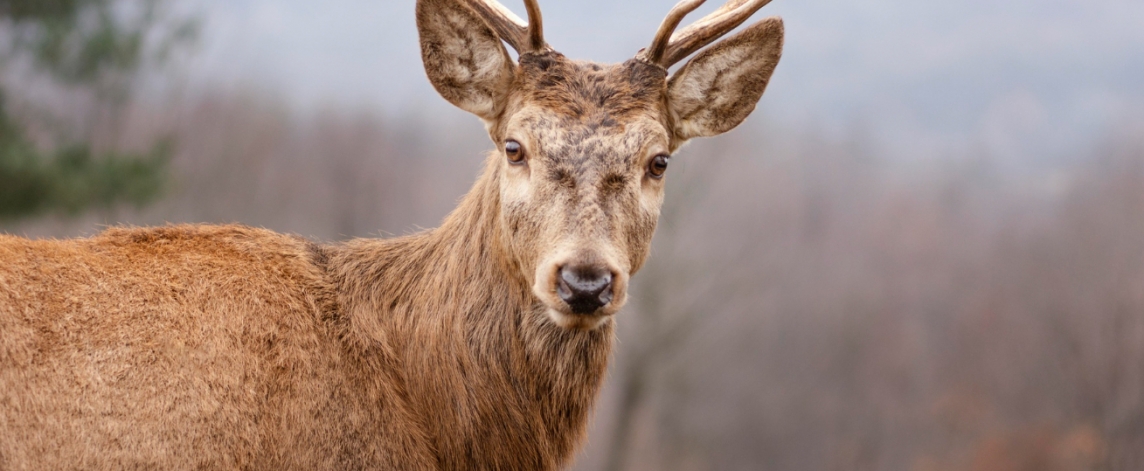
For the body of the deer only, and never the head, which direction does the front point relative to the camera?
to the viewer's right
